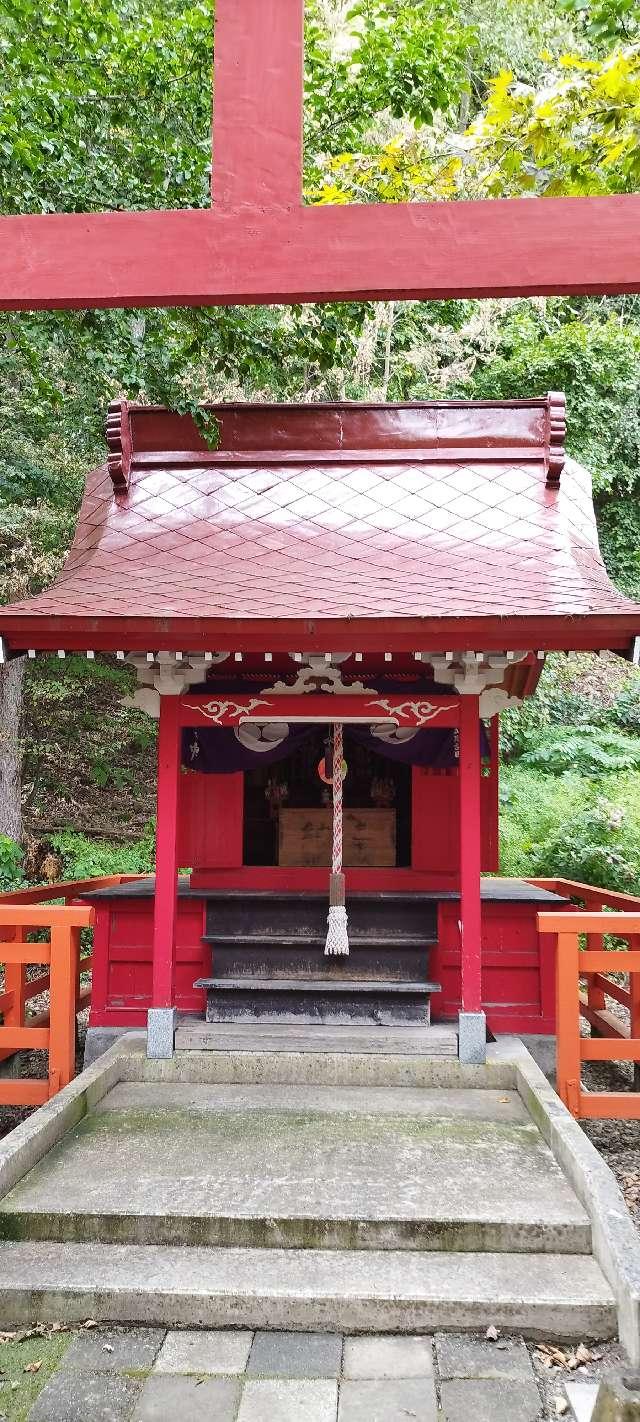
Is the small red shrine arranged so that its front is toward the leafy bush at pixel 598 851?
no

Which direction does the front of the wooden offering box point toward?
toward the camera

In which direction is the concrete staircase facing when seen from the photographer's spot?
facing the viewer

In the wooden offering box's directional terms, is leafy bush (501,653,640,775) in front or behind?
behind

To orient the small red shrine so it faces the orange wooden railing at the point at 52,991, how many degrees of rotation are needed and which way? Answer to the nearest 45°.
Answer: approximately 45° to its right

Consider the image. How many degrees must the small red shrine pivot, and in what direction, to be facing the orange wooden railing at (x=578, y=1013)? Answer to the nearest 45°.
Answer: approximately 45° to its left

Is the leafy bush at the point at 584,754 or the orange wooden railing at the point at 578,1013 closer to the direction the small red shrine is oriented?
the orange wooden railing

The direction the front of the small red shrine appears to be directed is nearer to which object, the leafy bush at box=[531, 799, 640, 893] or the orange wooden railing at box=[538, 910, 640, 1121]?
the orange wooden railing

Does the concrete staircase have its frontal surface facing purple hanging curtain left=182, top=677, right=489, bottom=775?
no

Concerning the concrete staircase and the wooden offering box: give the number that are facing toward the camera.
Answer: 2
